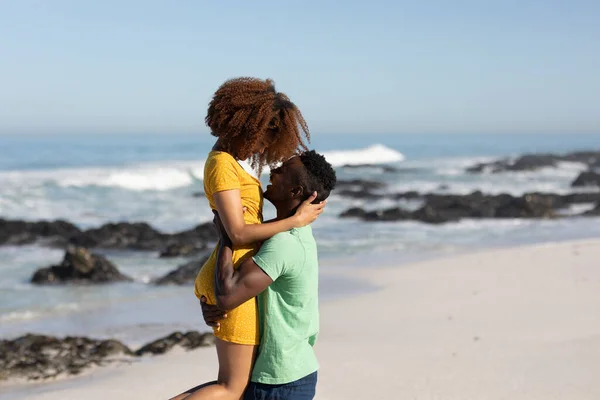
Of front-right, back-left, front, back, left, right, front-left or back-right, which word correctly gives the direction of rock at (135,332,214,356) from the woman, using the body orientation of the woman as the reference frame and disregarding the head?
left

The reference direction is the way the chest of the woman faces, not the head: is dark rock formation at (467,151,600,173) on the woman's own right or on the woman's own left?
on the woman's own left

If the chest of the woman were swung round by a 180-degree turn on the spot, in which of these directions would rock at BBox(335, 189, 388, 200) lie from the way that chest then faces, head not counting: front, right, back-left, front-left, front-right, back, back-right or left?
right

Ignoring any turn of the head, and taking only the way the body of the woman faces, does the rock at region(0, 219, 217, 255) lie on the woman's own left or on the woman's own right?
on the woman's own left

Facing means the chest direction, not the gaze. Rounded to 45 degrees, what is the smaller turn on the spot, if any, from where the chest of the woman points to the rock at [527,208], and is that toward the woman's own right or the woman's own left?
approximately 45° to the woman's own left

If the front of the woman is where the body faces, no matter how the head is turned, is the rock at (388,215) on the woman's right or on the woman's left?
on the woman's left

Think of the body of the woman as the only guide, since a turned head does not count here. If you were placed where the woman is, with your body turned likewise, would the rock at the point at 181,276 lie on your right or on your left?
on your left

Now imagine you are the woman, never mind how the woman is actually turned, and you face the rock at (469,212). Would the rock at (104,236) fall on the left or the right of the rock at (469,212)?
left

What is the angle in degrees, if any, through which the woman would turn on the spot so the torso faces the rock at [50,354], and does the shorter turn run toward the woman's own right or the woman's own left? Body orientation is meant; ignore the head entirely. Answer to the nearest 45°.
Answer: approximately 135° to the woman's own left

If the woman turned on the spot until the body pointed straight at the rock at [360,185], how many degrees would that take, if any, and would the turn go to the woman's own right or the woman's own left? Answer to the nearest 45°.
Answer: approximately 90° to the woman's own left

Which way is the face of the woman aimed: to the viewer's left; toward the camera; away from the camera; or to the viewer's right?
to the viewer's right

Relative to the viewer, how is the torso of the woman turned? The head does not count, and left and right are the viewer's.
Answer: facing to the right of the viewer

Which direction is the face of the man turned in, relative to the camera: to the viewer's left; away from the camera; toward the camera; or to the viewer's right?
to the viewer's left

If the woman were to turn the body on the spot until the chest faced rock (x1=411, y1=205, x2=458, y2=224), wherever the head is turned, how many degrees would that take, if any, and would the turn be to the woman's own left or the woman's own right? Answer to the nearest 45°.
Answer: approximately 90° to the woman's own left

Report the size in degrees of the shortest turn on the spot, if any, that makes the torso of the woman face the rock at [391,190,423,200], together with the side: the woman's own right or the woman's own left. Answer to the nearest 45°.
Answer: approximately 90° to the woman's own left

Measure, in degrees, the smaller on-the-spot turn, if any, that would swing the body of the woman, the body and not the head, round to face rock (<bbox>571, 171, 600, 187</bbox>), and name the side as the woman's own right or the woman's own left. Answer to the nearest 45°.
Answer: approximately 45° to the woman's own left
